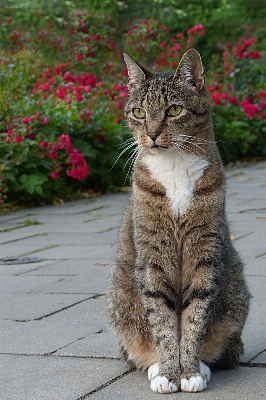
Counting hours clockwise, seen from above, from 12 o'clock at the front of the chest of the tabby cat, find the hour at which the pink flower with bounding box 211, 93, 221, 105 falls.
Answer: The pink flower is roughly at 6 o'clock from the tabby cat.

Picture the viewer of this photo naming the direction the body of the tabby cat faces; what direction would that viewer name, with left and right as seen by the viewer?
facing the viewer

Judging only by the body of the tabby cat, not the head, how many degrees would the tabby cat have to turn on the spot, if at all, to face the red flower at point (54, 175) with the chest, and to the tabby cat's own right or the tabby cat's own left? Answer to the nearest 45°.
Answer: approximately 180°

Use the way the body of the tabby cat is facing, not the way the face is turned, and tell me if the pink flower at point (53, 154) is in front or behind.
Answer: behind

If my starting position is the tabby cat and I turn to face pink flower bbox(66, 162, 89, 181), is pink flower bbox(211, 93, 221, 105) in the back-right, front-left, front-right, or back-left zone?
front-right

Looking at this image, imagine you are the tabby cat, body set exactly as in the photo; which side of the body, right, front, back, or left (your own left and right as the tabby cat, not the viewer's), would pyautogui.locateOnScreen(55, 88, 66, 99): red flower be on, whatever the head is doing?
back

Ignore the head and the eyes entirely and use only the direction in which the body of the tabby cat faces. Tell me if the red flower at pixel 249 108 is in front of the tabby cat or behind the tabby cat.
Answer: behind

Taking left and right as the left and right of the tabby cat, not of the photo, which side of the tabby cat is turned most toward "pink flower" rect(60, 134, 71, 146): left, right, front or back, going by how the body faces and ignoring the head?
back
